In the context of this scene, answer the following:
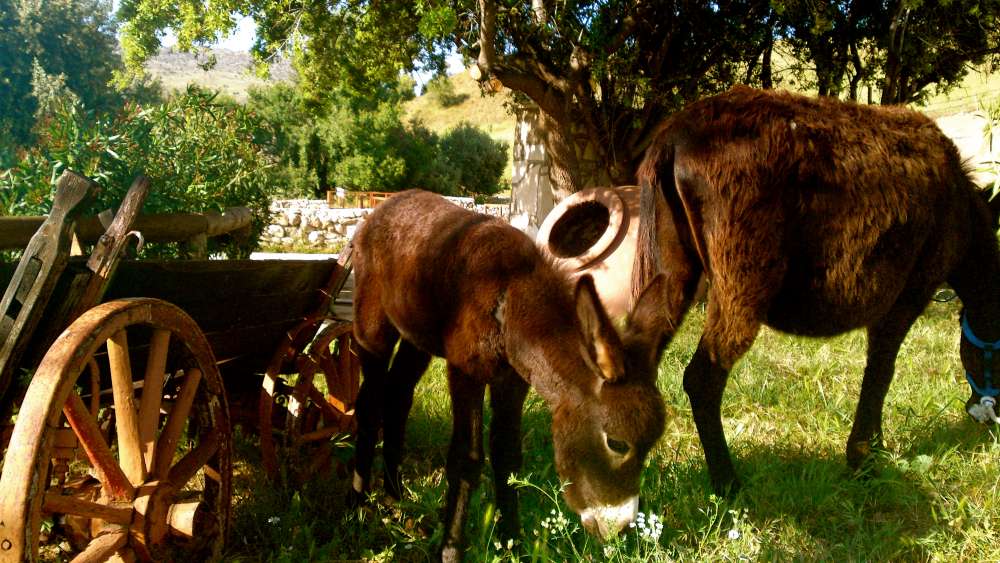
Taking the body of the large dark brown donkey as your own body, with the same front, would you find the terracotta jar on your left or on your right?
on your left

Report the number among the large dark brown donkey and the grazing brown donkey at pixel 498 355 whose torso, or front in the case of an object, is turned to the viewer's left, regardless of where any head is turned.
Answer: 0

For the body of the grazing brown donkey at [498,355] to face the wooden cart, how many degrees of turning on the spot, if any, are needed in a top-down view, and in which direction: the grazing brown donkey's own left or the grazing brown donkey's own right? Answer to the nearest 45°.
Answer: approximately 90° to the grazing brown donkey's own right

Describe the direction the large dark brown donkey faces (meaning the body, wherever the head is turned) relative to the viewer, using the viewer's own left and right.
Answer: facing away from the viewer and to the right of the viewer

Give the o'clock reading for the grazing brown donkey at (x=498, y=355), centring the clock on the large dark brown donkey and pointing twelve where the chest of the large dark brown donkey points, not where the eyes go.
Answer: The grazing brown donkey is roughly at 6 o'clock from the large dark brown donkey.
